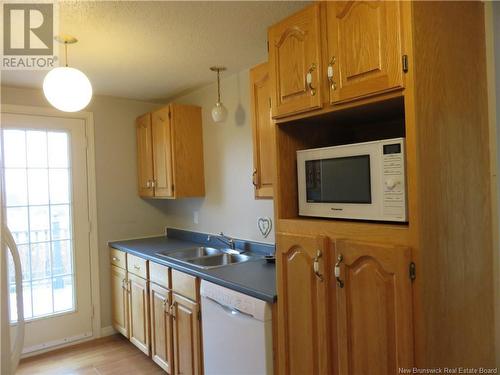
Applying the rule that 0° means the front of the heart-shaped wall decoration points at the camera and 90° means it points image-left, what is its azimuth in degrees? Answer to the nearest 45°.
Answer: approximately 45°

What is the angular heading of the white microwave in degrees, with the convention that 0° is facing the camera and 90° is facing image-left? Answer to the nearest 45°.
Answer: approximately 45°

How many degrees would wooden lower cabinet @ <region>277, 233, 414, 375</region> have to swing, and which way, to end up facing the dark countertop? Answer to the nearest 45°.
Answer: approximately 90° to its right

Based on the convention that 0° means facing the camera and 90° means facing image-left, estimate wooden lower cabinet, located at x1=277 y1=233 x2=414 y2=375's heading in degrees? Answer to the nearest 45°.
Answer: approximately 45°

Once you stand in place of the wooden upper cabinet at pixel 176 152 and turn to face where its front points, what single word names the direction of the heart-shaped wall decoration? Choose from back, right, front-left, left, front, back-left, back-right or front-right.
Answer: left

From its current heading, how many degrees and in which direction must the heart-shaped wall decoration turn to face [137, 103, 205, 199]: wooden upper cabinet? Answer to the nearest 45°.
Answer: approximately 90° to its right

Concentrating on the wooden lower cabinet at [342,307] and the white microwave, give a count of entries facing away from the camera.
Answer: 0

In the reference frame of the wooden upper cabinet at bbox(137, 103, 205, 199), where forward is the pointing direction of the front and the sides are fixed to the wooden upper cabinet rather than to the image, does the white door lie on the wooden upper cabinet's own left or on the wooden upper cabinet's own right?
on the wooden upper cabinet's own right

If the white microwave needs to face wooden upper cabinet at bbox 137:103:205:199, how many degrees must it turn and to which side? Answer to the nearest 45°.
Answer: approximately 90° to its right

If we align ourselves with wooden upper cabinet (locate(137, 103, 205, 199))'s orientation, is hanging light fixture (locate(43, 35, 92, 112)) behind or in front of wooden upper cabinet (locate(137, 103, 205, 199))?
in front
